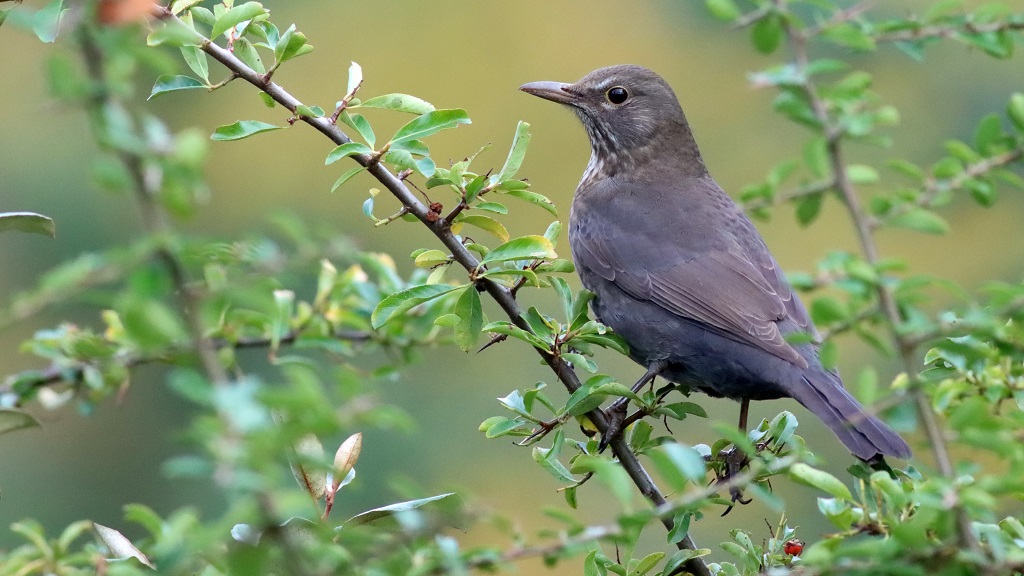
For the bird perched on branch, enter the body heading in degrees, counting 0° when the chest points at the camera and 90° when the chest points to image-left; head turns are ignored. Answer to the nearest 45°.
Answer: approximately 90°
